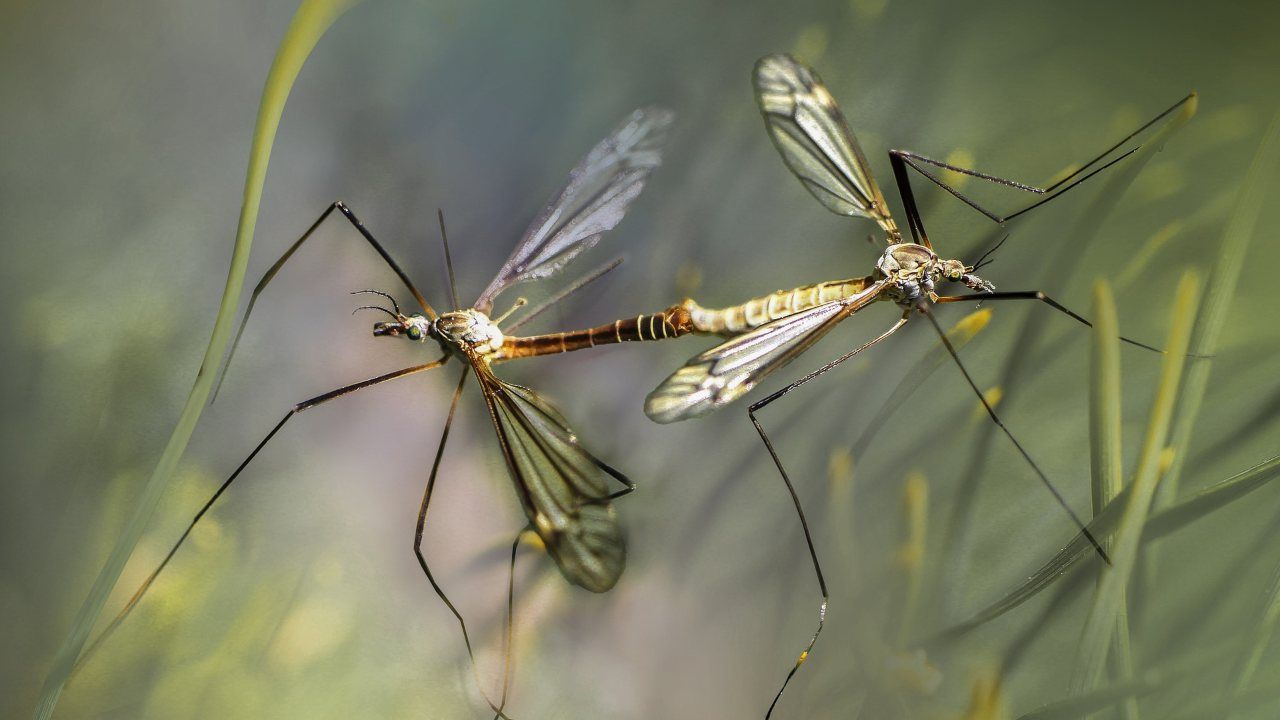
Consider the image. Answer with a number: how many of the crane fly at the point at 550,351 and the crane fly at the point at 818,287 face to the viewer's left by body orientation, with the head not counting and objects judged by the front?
1

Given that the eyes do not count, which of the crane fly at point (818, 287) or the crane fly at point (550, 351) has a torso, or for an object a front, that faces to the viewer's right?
the crane fly at point (818, 287)

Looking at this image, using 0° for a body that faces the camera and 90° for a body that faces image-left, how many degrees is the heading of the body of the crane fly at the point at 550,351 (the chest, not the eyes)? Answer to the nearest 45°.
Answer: approximately 90°

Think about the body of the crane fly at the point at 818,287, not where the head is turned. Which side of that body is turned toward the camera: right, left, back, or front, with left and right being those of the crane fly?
right

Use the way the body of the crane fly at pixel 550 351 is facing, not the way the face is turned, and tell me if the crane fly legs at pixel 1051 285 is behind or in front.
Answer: behind
